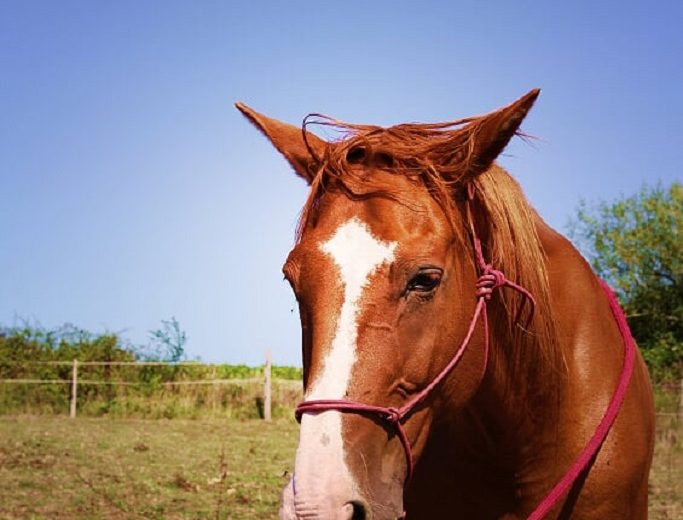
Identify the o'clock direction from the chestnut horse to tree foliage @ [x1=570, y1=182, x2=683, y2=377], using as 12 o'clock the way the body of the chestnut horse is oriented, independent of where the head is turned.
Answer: The tree foliage is roughly at 5 o'clock from the chestnut horse.

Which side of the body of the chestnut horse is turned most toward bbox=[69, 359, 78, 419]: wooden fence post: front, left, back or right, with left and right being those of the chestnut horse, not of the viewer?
right

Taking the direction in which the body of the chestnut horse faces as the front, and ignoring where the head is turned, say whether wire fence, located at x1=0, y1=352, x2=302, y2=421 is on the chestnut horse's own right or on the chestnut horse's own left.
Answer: on the chestnut horse's own right
